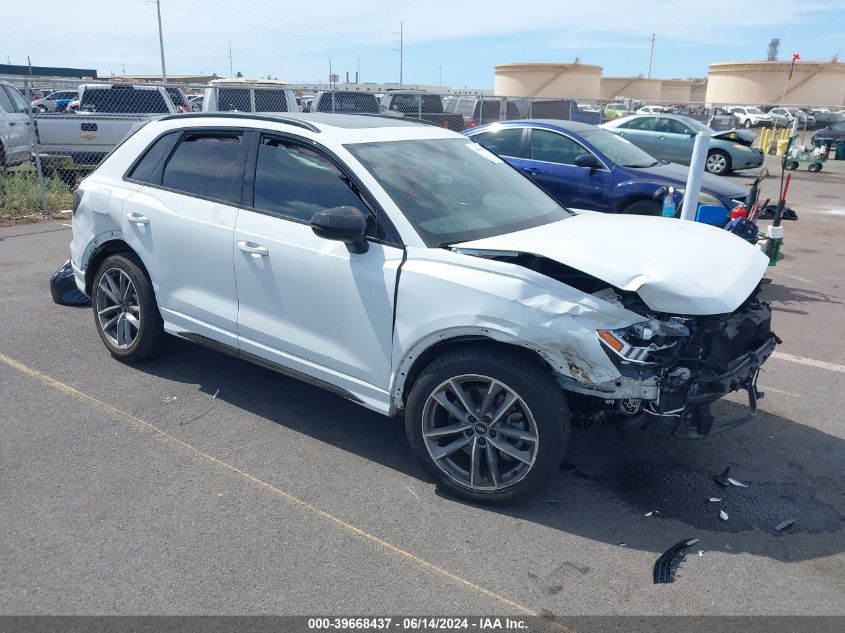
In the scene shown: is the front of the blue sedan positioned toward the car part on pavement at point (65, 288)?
no

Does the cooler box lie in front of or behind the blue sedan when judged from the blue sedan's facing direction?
in front

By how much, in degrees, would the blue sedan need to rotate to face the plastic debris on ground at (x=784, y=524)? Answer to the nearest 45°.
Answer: approximately 45° to its right

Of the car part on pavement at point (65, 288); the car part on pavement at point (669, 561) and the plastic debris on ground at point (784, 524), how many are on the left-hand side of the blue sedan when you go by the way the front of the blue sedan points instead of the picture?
0

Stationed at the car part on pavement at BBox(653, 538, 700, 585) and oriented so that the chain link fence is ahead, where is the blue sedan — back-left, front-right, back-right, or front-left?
front-right

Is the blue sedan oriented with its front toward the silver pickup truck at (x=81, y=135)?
no

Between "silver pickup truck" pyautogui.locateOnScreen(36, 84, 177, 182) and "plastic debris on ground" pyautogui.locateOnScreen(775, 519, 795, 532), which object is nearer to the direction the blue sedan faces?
the plastic debris on ground

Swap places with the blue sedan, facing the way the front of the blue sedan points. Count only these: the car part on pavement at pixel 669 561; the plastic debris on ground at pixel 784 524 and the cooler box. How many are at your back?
0

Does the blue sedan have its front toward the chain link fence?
no

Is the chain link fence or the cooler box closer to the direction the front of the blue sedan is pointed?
the cooler box

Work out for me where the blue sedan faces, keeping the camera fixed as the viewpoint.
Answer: facing the viewer and to the right of the viewer

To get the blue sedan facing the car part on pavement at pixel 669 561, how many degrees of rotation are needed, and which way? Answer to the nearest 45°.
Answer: approximately 45° to its right
